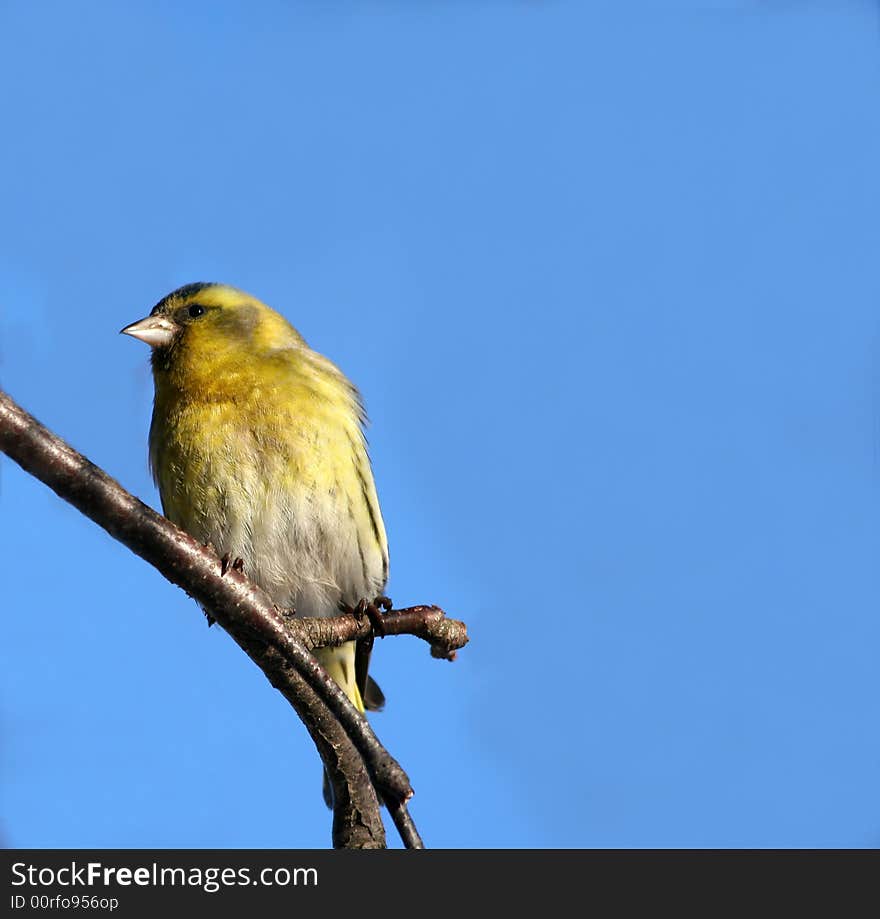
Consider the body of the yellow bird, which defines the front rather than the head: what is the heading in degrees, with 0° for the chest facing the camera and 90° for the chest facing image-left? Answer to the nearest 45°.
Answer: approximately 45°
